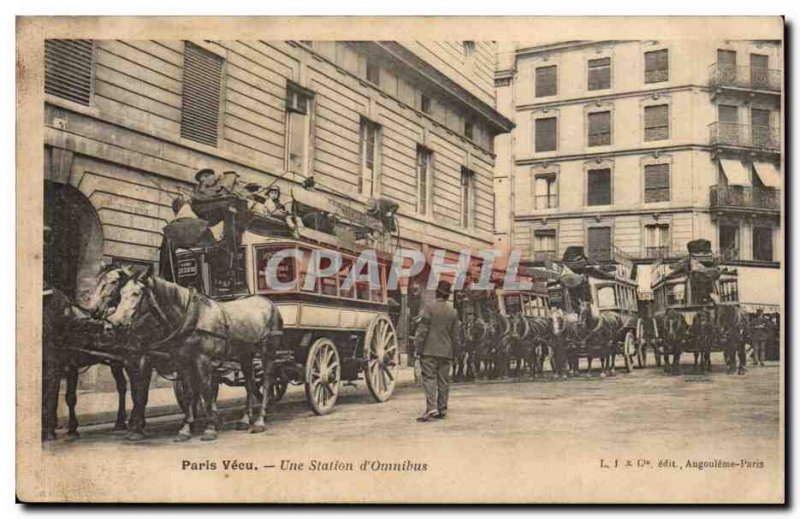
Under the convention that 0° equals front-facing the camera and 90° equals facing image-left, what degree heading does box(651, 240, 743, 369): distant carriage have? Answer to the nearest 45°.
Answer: approximately 0°

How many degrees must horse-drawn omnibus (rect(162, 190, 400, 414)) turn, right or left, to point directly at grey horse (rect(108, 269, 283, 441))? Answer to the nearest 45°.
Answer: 0° — it already faces it

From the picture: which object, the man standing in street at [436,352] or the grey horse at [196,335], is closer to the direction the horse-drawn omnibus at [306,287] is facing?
the grey horse

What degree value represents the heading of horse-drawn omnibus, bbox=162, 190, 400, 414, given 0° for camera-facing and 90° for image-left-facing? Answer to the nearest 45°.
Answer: approximately 45°

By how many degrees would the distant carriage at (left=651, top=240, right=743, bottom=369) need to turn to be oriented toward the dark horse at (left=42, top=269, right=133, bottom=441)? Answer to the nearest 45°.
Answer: approximately 45° to its right

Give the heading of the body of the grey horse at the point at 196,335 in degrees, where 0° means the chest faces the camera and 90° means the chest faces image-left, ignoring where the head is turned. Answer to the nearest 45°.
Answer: approximately 45°
